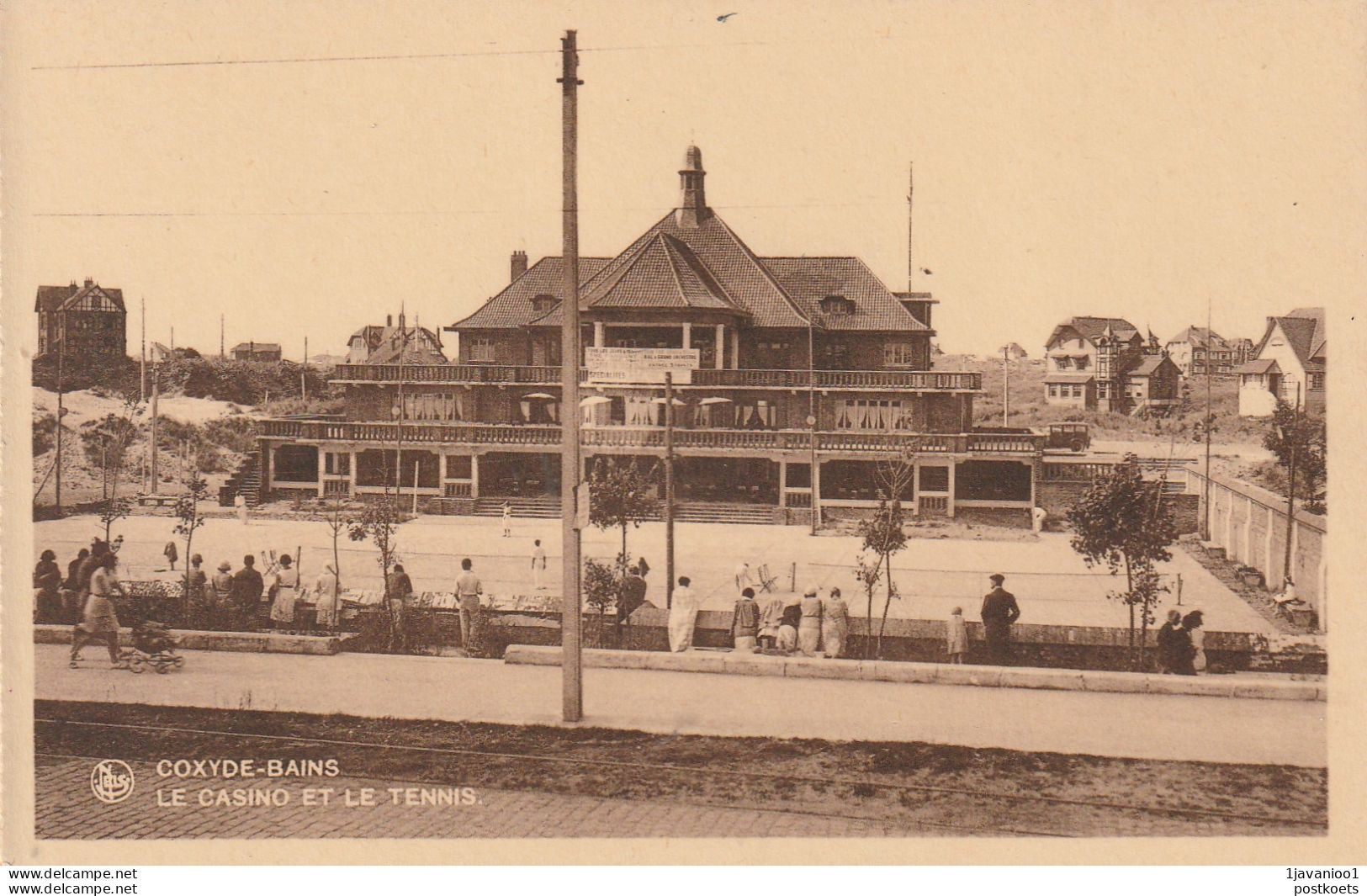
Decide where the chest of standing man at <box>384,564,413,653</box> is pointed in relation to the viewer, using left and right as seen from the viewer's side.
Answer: facing away from the viewer

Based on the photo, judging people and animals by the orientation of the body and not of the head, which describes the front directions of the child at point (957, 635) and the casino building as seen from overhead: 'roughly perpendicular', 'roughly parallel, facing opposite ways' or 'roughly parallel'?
roughly parallel, facing opposite ways

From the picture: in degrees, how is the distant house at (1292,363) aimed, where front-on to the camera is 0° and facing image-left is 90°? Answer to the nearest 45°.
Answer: approximately 45°

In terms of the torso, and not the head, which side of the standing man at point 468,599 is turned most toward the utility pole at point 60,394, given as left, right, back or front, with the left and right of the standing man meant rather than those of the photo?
front

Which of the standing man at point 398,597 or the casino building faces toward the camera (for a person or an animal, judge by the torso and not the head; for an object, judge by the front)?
the casino building

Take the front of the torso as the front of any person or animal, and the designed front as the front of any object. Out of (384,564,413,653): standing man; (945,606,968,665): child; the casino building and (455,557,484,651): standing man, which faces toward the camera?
the casino building

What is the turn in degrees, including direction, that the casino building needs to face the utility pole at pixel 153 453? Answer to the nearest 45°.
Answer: approximately 90° to its right

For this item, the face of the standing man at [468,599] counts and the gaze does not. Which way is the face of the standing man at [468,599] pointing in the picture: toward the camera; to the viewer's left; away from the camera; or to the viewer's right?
away from the camera

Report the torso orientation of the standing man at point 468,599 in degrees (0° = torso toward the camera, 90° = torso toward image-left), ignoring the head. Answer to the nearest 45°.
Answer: approximately 180°

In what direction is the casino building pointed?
toward the camera

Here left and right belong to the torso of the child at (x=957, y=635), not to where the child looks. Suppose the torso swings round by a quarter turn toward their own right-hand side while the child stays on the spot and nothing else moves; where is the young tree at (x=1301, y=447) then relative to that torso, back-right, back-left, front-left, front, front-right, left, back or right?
front

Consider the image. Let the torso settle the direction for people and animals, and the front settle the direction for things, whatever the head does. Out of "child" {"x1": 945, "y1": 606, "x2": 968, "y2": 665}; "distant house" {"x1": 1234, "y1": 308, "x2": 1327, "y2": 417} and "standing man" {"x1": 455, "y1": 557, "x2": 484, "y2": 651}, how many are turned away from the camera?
2

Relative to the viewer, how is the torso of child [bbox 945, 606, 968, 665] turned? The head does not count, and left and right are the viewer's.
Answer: facing away from the viewer

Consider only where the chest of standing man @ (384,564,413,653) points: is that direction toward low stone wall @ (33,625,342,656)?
no

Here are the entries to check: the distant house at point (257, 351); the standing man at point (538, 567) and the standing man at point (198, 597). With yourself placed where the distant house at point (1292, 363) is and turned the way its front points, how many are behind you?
0
